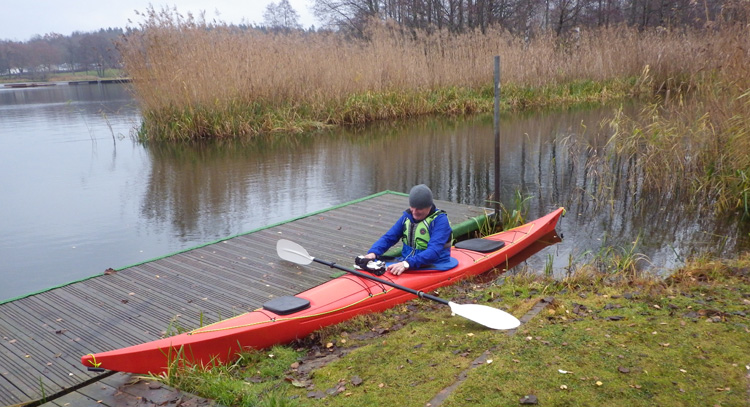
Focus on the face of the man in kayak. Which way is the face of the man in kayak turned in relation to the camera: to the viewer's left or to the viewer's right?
to the viewer's left

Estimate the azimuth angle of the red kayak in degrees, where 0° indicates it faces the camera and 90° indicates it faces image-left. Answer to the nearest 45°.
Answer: approximately 45°

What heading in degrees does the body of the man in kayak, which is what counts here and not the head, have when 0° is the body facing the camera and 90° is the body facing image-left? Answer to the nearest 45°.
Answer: approximately 45°
